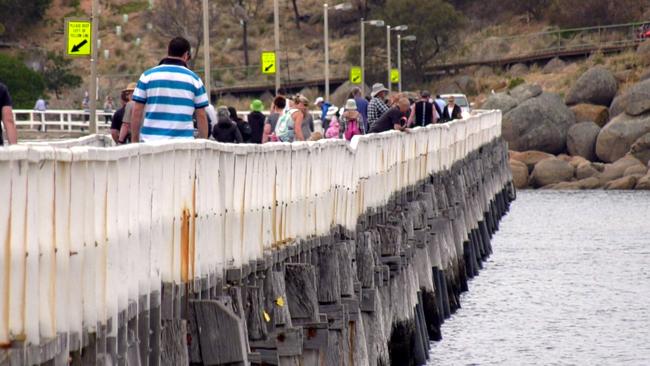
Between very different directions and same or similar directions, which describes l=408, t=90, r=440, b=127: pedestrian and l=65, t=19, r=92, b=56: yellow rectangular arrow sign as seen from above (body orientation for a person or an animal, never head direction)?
very different directions

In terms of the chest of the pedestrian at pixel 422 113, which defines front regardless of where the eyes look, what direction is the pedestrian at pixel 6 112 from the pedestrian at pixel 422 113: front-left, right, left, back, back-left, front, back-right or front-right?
back

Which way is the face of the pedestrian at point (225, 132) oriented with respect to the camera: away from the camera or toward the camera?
away from the camera

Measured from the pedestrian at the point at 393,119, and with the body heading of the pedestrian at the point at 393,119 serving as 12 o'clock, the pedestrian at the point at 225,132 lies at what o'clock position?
the pedestrian at the point at 225,132 is roughly at 4 o'clock from the pedestrian at the point at 393,119.

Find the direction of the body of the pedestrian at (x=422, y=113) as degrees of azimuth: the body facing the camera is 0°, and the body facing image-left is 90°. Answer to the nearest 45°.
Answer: approximately 180°

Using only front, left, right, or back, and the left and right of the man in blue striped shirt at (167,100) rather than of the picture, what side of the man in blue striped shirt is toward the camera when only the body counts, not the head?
back

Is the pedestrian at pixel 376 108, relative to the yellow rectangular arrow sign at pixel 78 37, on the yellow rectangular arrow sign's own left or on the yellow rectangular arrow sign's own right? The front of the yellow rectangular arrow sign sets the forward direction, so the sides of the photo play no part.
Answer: on the yellow rectangular arrow sign's own left

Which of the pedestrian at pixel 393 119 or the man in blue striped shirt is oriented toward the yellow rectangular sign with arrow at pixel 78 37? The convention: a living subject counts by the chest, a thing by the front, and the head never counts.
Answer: the man in blue striped shirt
